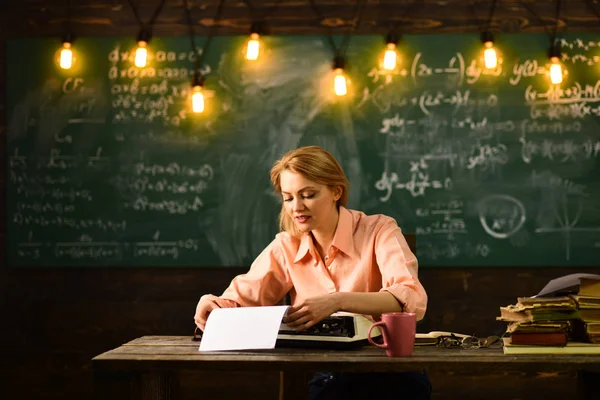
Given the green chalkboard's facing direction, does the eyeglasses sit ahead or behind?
ahead

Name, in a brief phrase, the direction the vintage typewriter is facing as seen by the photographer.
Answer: facing away from the viewer and to the right of the viewer

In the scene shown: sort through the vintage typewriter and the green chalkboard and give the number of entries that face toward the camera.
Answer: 1

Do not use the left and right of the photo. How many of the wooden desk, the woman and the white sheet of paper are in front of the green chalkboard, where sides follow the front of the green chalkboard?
3

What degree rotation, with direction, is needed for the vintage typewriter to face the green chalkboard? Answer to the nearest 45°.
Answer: approximately 45° to its left

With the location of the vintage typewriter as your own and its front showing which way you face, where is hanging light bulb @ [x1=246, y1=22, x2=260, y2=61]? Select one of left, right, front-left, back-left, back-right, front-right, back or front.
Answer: front-left

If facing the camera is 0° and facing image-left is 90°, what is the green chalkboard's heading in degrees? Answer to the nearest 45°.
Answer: approximately 0°

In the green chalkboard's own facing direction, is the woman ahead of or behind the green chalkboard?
ahead

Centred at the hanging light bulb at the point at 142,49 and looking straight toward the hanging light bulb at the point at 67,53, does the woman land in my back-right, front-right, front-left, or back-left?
back-left

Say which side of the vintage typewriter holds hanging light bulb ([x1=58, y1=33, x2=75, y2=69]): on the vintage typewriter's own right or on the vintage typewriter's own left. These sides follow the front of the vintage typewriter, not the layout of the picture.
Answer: on the vintage typewriter's own left
